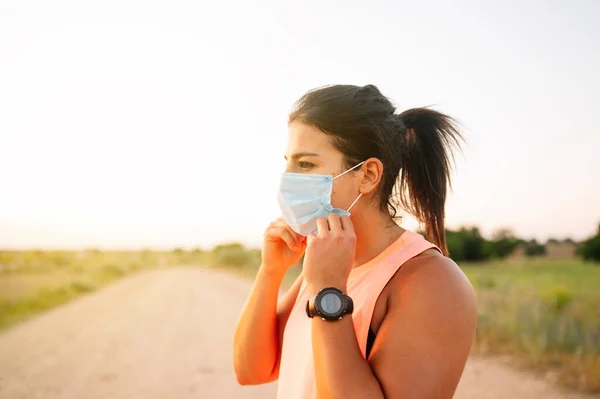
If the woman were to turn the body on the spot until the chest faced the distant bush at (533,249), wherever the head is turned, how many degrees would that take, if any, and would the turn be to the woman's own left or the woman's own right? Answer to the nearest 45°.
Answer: approximately 135° to the woman's own right

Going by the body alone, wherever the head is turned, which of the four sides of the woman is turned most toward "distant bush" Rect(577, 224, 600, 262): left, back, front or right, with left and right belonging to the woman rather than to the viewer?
back

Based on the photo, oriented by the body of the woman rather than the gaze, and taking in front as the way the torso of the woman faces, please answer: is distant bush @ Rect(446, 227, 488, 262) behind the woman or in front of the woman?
behind

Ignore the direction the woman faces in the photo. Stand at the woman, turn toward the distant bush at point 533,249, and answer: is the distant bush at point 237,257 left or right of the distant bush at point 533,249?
left

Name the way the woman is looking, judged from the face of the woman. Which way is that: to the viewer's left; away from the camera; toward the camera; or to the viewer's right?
to the viewer's left

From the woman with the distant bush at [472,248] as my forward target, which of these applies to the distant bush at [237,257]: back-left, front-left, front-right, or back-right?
front-left

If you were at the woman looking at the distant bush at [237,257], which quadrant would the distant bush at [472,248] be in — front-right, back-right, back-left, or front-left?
front-right

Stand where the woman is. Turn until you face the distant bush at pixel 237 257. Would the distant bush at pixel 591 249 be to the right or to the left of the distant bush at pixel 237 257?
right

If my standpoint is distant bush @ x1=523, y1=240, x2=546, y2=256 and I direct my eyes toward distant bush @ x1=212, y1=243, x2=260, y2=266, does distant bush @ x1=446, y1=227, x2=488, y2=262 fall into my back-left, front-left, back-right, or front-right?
front-left

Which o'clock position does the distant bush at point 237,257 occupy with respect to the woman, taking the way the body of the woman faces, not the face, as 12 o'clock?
The distant bush is roughly at 4 o'clock from the woman.
